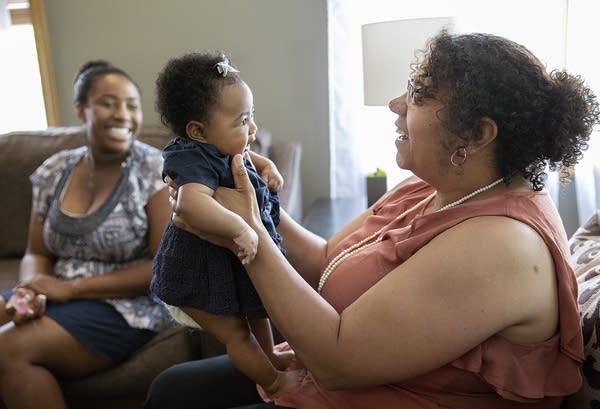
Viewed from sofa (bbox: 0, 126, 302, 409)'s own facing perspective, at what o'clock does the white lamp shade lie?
The white lamp shade is roughly at 10 o'clock from the sofa.

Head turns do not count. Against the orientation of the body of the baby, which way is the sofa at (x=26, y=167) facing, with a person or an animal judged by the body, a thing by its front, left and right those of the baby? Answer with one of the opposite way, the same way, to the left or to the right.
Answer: to the right

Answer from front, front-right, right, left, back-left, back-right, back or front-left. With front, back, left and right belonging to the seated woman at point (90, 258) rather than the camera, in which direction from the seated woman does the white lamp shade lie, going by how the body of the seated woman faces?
back-left

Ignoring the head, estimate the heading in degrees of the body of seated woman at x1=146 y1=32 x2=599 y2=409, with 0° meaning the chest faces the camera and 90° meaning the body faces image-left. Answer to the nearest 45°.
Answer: approximately 90°

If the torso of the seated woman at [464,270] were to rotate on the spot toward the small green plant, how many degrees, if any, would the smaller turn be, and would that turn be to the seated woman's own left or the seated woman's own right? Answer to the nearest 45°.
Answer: approximately 90° to the seated woman's own right

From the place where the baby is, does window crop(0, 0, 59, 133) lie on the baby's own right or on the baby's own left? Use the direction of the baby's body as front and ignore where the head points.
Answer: on the baby's own left

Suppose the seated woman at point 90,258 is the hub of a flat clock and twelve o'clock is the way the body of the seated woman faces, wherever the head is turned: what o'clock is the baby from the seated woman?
The baby is roughly at 10 o'clock from the seated woman.

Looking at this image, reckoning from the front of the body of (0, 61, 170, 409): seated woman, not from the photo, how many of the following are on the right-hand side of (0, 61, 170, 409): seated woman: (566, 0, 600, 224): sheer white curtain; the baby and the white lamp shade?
0

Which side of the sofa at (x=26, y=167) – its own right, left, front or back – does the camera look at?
front

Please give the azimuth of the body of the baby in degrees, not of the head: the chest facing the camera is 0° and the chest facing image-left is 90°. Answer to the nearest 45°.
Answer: approximately 270°

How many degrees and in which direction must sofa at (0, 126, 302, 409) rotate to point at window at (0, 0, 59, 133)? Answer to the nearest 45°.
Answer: approximately 180°

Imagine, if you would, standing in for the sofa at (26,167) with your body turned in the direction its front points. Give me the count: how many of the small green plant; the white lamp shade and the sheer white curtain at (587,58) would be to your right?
0

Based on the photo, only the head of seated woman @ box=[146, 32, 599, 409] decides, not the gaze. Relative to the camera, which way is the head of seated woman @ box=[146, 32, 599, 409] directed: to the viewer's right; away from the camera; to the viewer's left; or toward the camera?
to the viewer's left

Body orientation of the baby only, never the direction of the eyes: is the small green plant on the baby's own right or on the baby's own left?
on the baby's own left

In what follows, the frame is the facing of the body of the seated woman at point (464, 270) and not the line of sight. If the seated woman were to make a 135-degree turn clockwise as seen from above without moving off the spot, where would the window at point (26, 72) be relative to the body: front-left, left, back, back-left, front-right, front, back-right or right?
left

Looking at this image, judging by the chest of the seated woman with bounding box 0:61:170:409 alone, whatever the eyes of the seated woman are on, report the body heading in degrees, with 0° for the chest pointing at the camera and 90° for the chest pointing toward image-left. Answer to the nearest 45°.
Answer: approximately 45°
